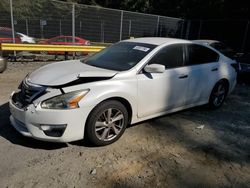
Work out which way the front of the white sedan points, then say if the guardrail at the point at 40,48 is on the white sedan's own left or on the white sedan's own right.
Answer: on the white sedan's own right

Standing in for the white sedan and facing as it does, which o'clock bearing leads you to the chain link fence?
The chain link fence is roughly at 4 o'clock from the white sedan.

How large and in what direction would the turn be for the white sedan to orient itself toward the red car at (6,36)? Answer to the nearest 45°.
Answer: approximately 90° to its right

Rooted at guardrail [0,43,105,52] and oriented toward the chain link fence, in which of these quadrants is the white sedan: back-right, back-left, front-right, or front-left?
back-right

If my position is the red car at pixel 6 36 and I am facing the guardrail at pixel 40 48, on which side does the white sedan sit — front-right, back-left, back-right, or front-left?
front-right

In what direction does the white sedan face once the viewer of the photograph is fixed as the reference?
facing the viewer and to the left of the viewer
